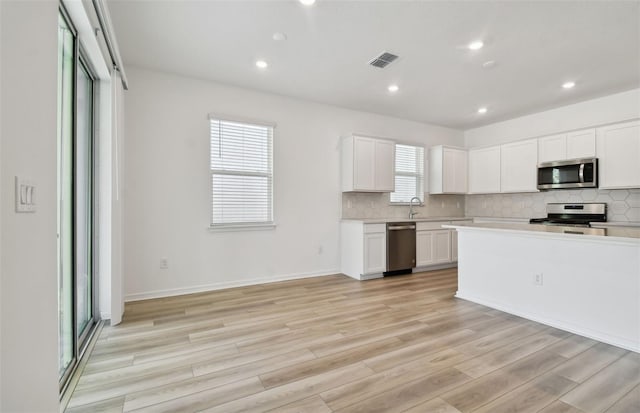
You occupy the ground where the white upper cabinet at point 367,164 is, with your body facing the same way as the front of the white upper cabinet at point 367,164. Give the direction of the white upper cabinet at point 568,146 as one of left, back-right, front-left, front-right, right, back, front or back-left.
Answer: front-left

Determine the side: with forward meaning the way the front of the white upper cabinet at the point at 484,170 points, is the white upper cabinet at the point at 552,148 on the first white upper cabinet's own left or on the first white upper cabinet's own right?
on the first white upper cabinet's own left

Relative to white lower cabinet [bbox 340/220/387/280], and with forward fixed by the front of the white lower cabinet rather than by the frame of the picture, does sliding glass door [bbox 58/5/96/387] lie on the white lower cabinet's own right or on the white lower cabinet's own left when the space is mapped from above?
on the white lower cabinet's own right

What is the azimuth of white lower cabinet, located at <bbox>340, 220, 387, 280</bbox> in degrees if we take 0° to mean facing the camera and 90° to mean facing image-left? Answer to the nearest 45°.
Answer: approximately 315°

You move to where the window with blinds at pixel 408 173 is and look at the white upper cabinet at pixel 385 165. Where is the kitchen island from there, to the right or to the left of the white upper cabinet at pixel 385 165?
left
